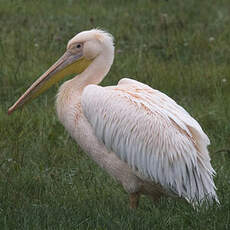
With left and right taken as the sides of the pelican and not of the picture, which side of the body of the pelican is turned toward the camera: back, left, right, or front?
left
